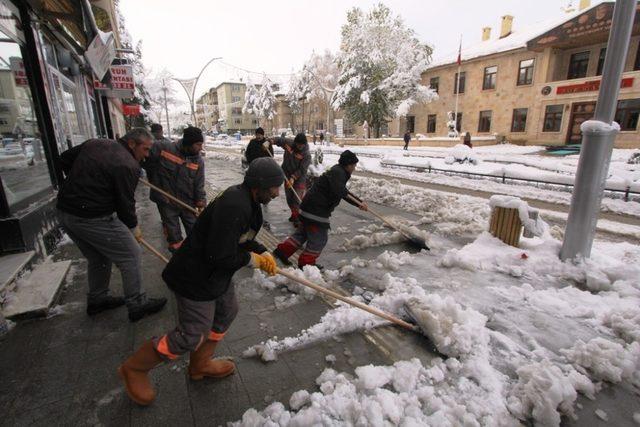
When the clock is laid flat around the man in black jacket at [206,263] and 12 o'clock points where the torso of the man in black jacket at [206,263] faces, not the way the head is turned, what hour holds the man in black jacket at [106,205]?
the man in black jacket at [106,205] is roughly at 8 o'clock from the man in black jacket at [206,263].

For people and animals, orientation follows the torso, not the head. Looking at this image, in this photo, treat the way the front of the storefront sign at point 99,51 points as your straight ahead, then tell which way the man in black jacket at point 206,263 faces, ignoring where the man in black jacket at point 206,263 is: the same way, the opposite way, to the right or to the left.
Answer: to the left

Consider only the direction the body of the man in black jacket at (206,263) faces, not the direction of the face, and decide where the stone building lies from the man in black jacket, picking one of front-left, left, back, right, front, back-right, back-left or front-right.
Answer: front-left

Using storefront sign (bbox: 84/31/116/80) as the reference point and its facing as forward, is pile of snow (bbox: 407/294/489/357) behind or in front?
in front

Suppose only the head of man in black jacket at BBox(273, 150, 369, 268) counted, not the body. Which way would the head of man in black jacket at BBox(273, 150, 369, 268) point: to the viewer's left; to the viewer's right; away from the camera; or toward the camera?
to the viewer's right

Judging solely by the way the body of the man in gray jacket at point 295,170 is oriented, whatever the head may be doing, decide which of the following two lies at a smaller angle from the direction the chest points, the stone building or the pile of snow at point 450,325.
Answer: the pile of snow

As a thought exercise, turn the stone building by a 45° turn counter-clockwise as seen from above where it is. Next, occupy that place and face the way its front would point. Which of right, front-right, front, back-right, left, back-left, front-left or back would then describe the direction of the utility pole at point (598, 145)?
front

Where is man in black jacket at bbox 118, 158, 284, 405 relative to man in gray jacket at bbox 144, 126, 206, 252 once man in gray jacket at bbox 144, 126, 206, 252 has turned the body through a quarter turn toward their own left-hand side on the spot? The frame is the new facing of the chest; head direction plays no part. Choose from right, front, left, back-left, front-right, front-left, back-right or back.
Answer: back-right

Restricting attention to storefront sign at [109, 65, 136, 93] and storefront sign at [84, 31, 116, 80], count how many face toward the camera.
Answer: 2

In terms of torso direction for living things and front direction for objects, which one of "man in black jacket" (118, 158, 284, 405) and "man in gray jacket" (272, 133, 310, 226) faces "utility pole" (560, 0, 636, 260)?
"man in black jacket" (118, 158, 284, 405)

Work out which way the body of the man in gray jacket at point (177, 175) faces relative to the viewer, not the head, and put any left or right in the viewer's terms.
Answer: facing the viewer and to the right of the viewer

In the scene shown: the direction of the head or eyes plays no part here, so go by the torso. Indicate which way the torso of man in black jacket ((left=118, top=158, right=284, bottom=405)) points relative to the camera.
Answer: to the viewer's right
